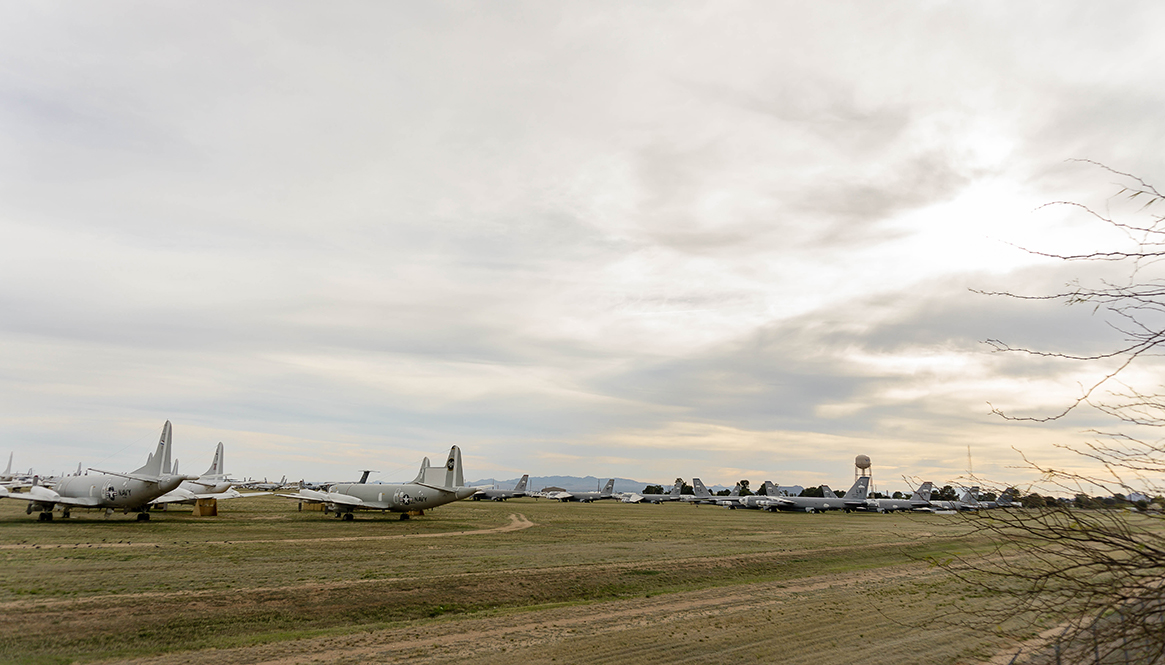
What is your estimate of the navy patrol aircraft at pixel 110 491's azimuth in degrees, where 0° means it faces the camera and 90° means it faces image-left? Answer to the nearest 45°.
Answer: approximately 135°
